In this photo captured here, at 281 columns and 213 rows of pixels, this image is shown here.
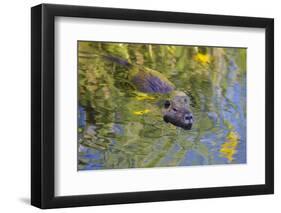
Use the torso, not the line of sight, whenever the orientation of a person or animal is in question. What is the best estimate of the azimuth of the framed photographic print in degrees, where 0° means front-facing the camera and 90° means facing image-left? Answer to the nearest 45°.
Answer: approximately 315°
